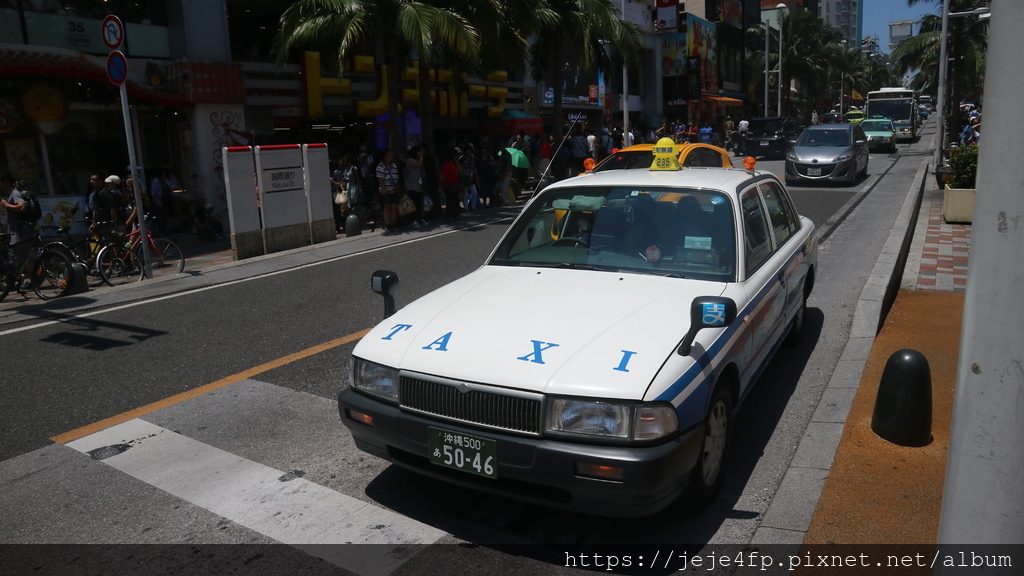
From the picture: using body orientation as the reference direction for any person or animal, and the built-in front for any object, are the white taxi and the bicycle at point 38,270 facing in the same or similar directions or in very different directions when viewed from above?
very different directions

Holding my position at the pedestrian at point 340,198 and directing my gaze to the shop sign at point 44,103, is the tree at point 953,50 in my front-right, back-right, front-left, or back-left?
back-right

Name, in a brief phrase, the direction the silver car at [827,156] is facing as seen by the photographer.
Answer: facing the viewer and to the left of the viewer

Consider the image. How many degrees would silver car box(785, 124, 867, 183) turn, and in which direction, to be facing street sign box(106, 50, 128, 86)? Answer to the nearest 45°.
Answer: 0° — it already faces it

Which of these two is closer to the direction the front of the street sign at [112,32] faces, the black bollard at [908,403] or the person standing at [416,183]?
the black bollard

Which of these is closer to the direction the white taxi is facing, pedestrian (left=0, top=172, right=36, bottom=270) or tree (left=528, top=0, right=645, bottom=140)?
the pedestrian

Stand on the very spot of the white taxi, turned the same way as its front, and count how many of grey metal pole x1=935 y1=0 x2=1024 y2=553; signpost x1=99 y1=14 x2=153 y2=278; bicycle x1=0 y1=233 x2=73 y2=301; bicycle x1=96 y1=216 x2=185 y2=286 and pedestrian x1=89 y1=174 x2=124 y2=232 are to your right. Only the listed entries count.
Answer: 4

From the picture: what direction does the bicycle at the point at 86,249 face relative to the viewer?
to the viewer's right

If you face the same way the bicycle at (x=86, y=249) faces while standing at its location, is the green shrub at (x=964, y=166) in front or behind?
in front

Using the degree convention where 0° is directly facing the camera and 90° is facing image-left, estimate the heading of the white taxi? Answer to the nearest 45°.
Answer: approximately 45°

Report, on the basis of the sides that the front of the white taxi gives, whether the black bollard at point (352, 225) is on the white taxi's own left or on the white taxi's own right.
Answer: on the white taxi's own right

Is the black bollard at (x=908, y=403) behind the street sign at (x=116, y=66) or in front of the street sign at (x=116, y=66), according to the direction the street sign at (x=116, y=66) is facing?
in front
